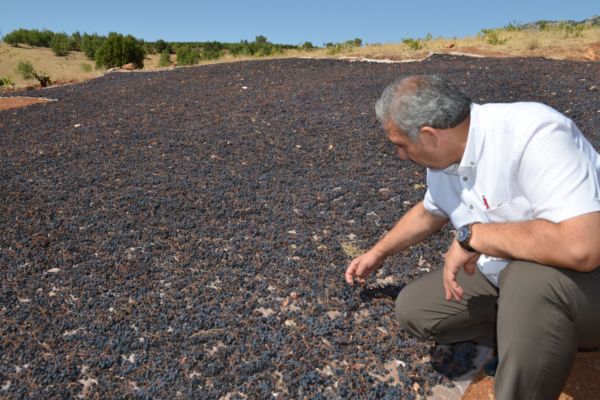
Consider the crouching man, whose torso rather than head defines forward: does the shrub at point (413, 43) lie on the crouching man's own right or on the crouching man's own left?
on the crouching man's own right

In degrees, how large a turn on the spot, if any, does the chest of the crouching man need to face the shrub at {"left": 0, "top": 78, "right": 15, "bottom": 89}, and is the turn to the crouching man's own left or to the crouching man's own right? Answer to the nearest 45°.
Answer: approximately 90° to the crouching man's own right

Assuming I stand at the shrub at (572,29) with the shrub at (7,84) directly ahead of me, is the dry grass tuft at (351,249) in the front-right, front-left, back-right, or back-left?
front-left

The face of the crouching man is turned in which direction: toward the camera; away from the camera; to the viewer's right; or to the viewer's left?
to the viewer's left

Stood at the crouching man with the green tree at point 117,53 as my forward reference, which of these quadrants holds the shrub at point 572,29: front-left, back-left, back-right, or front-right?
front-right

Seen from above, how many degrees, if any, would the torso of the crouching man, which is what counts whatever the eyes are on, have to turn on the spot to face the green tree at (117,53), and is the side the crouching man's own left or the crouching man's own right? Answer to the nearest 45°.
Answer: approximately 90° to the crouching man's own right

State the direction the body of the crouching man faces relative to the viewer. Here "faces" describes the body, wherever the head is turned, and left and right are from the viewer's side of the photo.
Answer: facing the viewer and to the left of the viewer

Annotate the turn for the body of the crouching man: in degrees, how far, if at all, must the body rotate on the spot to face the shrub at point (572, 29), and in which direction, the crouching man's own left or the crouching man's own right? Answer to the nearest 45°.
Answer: approximately 135° to the crouching man's own right
